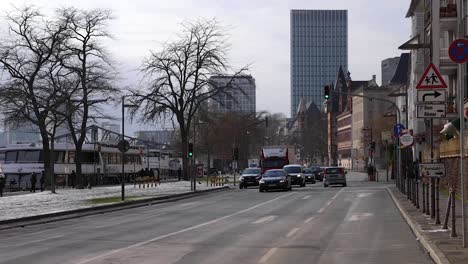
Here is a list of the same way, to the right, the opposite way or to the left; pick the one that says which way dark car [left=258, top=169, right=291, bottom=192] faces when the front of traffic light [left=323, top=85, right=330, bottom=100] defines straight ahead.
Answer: the same way

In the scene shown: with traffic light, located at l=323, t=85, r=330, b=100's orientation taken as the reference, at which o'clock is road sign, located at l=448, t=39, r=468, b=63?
The road sign is roughly at 12 o'clock from the traffic light.

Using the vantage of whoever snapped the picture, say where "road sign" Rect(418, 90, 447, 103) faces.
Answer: facing the viewer

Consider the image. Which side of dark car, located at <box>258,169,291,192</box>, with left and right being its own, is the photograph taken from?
front

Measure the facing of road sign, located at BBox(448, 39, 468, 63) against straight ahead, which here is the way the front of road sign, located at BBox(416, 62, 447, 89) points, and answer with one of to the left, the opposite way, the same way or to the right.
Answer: the same way

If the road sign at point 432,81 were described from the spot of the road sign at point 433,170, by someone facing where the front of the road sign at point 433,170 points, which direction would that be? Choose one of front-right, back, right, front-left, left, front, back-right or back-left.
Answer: front

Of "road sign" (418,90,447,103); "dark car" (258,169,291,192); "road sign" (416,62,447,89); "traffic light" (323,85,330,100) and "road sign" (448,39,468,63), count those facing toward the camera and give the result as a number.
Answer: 5

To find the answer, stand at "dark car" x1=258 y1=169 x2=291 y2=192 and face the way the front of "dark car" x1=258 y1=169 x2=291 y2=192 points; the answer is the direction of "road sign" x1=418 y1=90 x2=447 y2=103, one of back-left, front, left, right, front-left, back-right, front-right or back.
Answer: front

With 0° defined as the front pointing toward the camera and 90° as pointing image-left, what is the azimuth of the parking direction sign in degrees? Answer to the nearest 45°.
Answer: approximately 0°

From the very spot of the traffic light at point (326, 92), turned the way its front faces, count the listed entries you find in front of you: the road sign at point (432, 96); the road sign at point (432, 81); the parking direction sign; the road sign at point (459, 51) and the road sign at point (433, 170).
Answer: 5

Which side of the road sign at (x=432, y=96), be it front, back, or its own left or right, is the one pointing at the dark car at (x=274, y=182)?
back

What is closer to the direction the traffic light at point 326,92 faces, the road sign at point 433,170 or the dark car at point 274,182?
the road sign

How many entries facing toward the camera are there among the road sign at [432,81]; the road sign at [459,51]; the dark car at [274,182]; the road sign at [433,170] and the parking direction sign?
5
